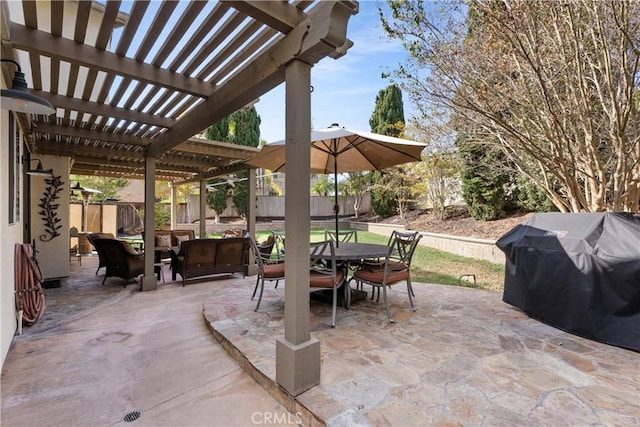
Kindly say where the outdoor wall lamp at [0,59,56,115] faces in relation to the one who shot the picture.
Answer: facing to the right of the viewer

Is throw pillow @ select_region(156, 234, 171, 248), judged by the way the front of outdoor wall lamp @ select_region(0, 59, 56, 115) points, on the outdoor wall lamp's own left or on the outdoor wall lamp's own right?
on the outdoor wall lamp's own left

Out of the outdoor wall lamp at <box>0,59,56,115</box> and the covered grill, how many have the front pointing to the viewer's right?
1

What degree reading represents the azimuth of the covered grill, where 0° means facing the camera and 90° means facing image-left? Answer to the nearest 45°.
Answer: approximately 45°

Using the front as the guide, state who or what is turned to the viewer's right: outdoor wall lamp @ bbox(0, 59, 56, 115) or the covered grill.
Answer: the outdoor wall lamp

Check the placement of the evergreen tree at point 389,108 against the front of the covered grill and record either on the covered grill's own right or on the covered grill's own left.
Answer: on the covered grill's own right

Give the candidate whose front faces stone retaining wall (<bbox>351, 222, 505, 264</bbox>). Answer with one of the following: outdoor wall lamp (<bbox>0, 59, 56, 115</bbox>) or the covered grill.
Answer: the outdoor wall lamp

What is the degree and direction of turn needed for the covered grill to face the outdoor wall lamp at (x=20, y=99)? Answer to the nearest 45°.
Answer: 0° — it already faces it
